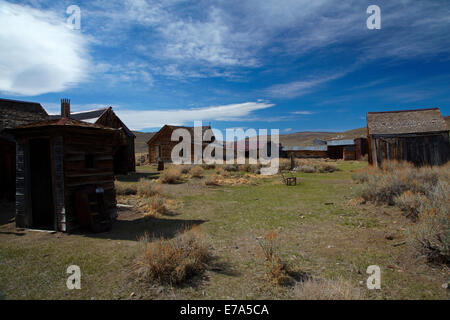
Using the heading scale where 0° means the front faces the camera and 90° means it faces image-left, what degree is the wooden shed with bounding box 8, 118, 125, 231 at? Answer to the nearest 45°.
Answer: approximately 45°

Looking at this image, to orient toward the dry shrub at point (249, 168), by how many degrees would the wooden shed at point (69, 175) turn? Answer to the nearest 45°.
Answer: approximately 180°

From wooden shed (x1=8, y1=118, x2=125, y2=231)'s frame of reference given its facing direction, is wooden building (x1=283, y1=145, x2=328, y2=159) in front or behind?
behind

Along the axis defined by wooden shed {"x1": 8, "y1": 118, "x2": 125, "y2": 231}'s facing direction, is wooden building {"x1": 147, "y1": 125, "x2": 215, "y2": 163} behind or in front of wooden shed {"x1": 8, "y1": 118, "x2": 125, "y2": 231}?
behind

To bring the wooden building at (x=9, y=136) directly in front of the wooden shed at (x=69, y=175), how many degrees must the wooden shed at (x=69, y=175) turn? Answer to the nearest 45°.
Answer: approximately 135° to its right

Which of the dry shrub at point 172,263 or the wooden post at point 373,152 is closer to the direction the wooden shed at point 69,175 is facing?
the dry shrub

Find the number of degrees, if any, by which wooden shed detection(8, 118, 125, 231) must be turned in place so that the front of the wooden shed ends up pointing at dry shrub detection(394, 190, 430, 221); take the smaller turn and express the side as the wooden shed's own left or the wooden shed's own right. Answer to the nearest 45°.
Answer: approximately 90° to the wooden shed's own left

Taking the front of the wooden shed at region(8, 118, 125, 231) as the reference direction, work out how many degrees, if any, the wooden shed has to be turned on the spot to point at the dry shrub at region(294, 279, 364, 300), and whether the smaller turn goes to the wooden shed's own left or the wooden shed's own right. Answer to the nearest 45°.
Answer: approximately 90° to the wooden shed's own left

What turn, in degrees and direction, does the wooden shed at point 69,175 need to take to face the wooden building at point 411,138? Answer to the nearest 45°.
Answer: approximately 135° to its left

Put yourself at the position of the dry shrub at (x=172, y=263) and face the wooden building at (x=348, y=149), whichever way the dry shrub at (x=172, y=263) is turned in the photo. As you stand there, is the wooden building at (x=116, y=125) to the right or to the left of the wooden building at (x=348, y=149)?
left

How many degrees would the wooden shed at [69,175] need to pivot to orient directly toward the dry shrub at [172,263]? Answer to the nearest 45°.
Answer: approximately 45° to its left
